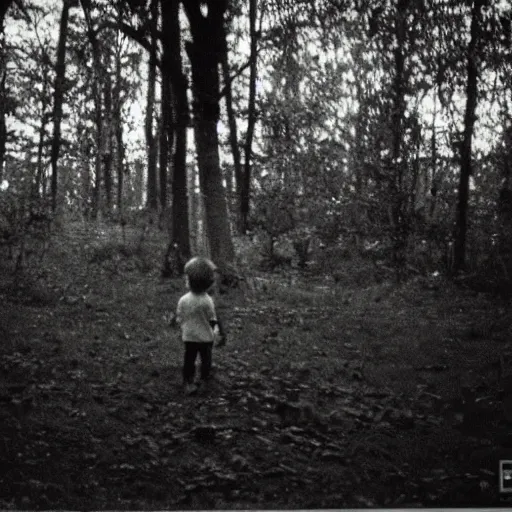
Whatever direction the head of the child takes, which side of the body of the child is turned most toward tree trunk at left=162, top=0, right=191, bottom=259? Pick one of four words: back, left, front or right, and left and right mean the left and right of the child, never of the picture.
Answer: front

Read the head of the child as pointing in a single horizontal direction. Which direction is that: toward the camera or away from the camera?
away from the camera

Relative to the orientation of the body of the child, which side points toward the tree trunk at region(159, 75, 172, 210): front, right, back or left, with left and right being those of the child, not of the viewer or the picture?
front

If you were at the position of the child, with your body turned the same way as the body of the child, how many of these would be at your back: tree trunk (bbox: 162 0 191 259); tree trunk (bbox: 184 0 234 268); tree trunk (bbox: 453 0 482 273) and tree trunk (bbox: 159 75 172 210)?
0

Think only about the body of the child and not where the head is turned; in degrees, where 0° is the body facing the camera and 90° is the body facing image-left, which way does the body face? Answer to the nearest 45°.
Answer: approximately 180°

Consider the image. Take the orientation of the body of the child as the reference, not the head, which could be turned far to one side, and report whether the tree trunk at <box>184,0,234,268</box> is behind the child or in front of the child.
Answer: in front

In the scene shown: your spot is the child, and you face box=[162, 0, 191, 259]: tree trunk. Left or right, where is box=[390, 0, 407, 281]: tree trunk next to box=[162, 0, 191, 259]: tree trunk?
right

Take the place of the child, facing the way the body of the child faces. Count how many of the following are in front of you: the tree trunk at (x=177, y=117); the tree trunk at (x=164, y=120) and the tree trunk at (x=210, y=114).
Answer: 3

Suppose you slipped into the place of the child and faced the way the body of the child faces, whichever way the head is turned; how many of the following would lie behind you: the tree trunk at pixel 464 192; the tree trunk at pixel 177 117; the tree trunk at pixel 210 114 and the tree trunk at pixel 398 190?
0

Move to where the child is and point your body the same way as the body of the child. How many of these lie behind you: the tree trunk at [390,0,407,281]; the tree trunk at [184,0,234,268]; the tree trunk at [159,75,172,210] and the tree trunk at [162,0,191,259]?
0

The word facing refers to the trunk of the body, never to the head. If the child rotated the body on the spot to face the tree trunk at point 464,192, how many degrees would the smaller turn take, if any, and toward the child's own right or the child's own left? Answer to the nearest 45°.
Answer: approximately 45° to the child's own right

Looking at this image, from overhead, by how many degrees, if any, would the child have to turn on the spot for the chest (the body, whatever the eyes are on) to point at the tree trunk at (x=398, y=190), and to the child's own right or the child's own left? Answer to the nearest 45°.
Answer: approximately 45° to the child's own right
